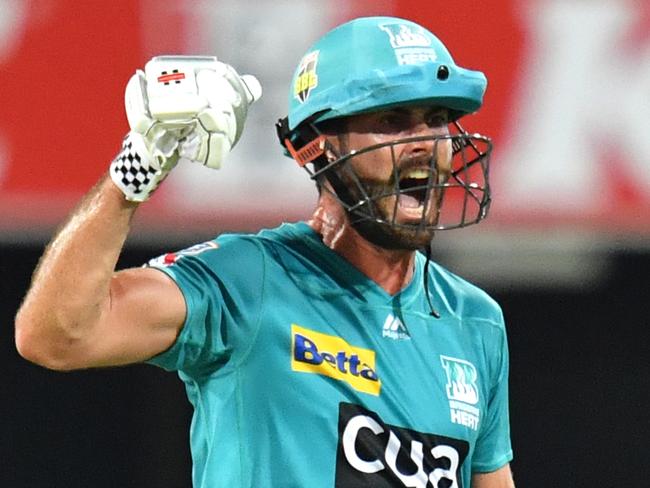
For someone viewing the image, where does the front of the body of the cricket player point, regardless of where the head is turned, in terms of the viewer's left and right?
facing the viewer and to the right of the viewer
